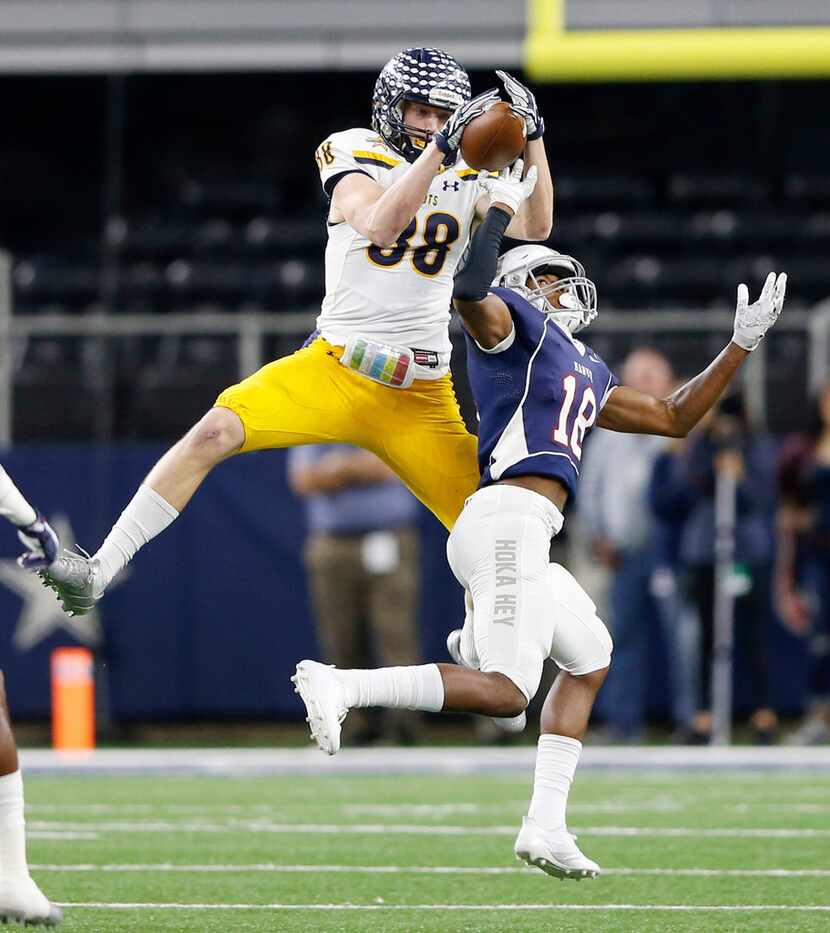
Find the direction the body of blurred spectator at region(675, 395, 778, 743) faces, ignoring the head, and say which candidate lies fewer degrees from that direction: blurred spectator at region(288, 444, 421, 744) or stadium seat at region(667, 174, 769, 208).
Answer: the blurred spectator

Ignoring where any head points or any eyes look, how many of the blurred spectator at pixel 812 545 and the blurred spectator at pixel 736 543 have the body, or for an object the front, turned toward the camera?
2

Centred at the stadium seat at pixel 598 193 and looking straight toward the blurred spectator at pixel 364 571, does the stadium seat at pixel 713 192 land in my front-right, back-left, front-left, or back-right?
back-left

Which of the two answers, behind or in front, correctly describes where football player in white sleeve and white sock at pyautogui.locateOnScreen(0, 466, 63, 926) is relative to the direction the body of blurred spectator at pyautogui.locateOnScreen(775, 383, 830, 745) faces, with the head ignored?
in front

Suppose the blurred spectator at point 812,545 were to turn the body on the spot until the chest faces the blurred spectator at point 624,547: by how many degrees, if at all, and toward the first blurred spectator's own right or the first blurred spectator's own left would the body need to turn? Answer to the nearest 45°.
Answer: approximately 90° to the first blurred spectator's own right

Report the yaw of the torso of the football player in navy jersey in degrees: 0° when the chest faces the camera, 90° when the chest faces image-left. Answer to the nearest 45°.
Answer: approximately 315°

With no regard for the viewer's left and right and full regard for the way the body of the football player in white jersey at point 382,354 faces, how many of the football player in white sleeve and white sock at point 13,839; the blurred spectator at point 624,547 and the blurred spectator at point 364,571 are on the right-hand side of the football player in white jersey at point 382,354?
1

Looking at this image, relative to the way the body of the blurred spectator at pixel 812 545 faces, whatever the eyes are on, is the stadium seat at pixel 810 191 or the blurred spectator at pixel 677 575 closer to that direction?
the blurred spectator

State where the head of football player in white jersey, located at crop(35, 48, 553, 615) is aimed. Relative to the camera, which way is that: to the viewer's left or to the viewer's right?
to the viewer's right
